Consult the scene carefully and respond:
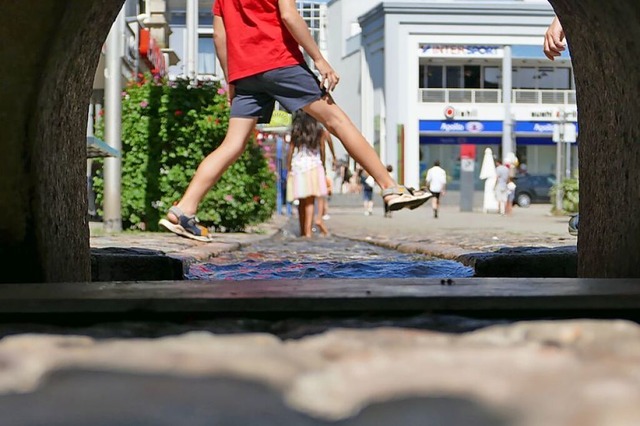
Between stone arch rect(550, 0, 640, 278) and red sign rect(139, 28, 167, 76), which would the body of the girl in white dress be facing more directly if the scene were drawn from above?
the red sign

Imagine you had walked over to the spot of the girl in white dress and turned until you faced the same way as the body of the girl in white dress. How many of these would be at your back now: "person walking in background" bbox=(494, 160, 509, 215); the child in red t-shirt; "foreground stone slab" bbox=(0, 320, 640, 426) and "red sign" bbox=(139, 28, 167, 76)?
2

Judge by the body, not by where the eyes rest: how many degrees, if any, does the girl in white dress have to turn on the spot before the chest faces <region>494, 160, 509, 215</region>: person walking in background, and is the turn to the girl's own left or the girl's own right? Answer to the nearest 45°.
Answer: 0° — they already face them

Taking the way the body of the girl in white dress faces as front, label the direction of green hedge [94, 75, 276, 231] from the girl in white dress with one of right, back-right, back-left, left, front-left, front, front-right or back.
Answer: left

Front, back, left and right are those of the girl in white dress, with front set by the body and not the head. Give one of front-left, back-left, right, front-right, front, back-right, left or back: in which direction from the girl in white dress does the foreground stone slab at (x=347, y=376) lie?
back

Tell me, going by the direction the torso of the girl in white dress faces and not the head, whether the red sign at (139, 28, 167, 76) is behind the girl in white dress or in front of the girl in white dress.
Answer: in front

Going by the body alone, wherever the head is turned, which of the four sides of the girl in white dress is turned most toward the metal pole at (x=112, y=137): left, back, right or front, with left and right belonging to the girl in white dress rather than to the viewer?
left

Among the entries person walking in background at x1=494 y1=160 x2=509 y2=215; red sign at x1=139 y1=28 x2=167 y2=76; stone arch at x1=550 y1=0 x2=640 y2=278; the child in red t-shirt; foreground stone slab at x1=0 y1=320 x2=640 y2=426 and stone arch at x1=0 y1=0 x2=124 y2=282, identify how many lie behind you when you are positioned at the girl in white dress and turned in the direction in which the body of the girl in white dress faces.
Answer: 4

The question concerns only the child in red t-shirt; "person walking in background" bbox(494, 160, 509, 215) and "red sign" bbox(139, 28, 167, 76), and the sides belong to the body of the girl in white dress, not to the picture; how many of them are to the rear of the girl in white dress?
1

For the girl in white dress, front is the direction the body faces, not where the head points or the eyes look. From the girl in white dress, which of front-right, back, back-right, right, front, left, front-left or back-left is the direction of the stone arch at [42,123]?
back

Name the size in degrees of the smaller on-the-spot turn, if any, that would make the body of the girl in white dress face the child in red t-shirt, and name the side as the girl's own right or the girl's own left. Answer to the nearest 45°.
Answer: approximately 180°

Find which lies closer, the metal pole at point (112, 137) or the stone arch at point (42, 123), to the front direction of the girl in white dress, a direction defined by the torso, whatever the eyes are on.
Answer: the metal pole

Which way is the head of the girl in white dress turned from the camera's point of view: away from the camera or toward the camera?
away from the camera

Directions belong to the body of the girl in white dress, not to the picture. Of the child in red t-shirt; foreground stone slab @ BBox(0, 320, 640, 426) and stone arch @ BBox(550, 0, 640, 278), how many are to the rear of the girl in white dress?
3

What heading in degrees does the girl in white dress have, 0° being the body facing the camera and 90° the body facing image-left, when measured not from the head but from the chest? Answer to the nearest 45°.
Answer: approximately 180°
